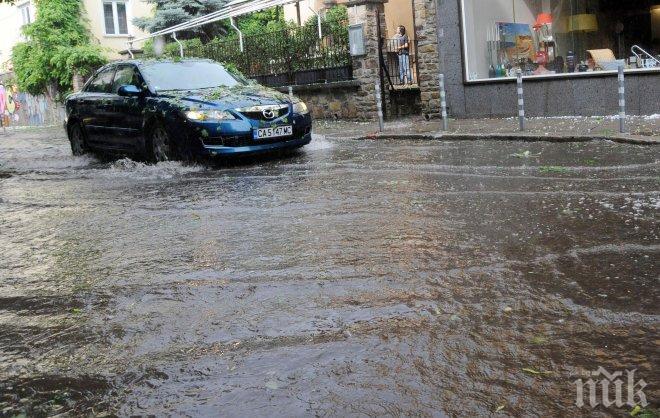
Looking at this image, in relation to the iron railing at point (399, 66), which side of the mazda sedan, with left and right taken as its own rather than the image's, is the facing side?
left

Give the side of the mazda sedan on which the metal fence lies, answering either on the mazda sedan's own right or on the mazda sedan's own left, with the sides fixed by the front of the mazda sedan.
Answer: on the mazda sedan's own left

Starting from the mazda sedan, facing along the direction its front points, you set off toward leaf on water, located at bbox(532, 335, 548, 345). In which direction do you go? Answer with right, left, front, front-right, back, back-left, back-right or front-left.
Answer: front-right

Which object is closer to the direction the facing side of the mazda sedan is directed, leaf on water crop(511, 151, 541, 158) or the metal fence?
the leaf on water

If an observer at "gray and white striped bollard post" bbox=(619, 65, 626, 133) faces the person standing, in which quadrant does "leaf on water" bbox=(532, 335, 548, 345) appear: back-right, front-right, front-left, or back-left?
back-left

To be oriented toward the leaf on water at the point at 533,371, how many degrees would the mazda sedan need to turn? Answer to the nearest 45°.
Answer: approximately 45° to its right

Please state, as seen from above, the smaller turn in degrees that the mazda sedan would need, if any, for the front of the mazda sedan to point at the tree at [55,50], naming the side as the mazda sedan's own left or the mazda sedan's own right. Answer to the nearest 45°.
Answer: approximately 135° to the mazda sedan's own left

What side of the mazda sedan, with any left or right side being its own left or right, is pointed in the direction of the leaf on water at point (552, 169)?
front

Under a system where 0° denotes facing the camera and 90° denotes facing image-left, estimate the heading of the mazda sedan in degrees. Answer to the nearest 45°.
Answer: approximately 315°

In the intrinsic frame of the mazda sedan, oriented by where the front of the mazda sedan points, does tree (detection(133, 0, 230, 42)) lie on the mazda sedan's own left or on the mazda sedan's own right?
on the mazda sedan's own left

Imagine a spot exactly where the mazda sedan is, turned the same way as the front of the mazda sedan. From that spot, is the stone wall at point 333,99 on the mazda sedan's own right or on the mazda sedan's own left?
on the mazda sedan's own left

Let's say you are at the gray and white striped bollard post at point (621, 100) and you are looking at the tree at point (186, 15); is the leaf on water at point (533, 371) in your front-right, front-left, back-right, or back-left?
back-left

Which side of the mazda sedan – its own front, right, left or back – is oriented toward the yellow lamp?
left
